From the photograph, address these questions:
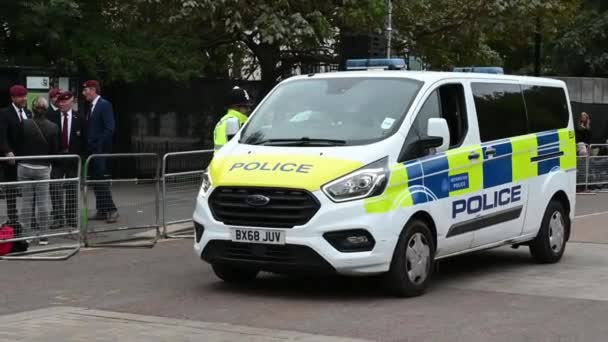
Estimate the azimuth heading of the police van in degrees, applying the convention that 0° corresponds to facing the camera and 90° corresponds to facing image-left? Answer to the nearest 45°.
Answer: approximately 45°

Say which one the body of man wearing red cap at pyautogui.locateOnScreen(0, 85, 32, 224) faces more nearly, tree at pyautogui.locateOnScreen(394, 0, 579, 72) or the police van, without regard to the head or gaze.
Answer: the police van

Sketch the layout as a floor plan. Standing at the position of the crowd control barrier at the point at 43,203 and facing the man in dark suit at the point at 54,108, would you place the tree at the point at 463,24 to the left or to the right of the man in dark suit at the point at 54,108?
right

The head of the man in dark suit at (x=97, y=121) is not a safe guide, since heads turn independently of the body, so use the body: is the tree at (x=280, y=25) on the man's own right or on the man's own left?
on the man's own right

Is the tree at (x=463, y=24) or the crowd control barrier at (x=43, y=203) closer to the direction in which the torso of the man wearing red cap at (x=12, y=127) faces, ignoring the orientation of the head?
the crowd control barrier

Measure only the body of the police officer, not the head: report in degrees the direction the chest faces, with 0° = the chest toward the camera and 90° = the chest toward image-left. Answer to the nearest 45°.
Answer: approximately 315°

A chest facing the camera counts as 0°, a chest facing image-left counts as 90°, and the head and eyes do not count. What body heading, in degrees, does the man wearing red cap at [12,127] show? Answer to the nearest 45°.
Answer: approximately 315°

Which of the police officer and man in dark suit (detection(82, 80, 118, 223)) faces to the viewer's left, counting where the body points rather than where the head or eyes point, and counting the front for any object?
the man in dark suit

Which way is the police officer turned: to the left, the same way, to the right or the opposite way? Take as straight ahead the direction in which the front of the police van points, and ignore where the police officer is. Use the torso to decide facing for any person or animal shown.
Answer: to the left
